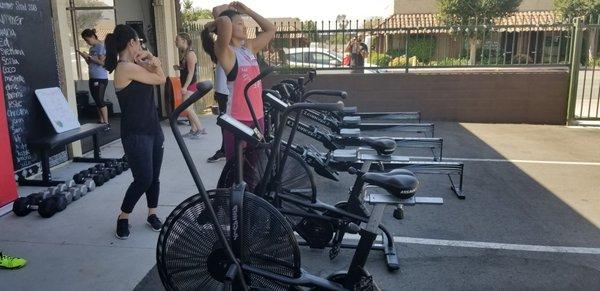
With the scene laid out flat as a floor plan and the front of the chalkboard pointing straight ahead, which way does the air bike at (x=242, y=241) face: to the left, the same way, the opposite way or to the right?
the opposite way

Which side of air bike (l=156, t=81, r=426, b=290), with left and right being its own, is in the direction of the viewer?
left

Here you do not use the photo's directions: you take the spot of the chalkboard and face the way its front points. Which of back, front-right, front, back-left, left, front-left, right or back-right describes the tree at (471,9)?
left

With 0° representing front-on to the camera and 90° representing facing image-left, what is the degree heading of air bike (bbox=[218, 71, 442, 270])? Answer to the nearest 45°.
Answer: approximately 90°

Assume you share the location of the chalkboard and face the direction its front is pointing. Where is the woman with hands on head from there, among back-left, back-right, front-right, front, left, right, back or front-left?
front

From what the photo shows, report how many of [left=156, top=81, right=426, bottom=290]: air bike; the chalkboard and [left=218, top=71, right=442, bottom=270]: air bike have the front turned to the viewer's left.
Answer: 2

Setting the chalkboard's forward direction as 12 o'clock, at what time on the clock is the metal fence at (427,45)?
The metal fence is roughly at 10 o'clock from the chalkboard.

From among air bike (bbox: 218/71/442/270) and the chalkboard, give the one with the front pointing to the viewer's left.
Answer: the air bike

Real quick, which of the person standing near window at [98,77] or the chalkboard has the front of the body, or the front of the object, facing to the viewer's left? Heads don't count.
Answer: the person standing near window

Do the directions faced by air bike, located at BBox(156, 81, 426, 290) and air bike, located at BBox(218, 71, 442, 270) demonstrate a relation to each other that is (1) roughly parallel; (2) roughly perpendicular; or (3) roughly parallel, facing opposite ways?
roughly parallel

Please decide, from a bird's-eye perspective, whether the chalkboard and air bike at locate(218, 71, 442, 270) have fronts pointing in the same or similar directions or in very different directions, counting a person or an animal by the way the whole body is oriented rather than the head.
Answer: very different directions

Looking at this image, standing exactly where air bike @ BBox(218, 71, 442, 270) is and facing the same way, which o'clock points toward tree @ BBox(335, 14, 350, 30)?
The tree is roughly at 3 o'clock from the air bike.

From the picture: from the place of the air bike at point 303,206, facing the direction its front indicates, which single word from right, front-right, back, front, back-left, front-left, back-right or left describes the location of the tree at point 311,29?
right

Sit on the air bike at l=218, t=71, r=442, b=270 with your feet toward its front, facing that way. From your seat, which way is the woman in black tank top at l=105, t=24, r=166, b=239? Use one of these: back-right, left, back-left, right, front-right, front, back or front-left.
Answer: front
